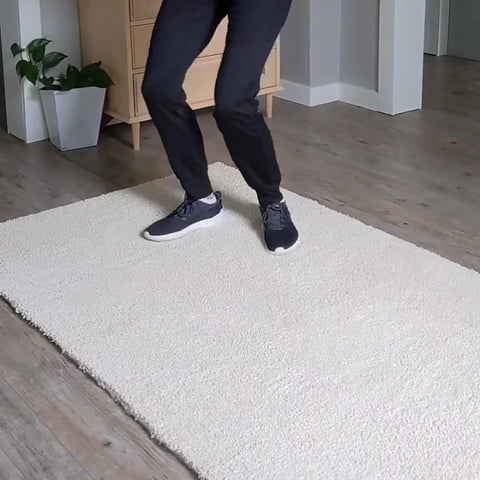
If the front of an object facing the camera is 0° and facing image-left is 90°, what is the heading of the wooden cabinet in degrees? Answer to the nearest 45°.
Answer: approximately 315°
